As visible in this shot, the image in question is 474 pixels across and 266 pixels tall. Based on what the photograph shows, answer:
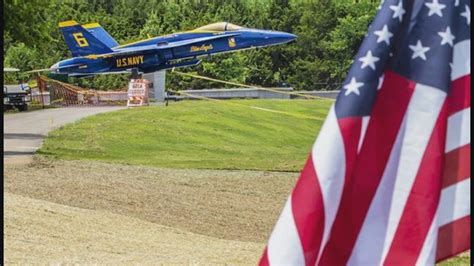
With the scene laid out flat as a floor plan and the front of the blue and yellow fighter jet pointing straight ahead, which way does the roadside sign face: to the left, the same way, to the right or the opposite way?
to the right

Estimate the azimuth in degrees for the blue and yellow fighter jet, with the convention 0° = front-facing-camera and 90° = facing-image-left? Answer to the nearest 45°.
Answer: approximately 270°

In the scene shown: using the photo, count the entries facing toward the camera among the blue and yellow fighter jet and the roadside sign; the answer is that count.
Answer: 1

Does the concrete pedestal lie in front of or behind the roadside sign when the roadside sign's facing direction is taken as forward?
behind

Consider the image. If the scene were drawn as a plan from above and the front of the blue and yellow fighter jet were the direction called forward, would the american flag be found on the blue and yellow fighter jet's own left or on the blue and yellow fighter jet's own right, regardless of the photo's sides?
on the blue and yellow fighter jet's own right
